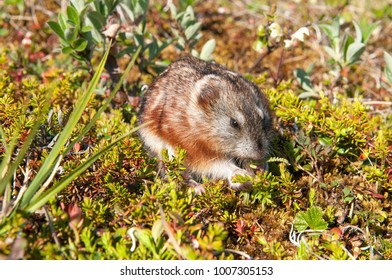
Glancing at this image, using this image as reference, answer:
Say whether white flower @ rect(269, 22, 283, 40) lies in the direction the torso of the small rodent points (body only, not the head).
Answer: no

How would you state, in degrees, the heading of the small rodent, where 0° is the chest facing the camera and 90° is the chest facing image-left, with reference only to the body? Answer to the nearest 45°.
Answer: approximately 315°
